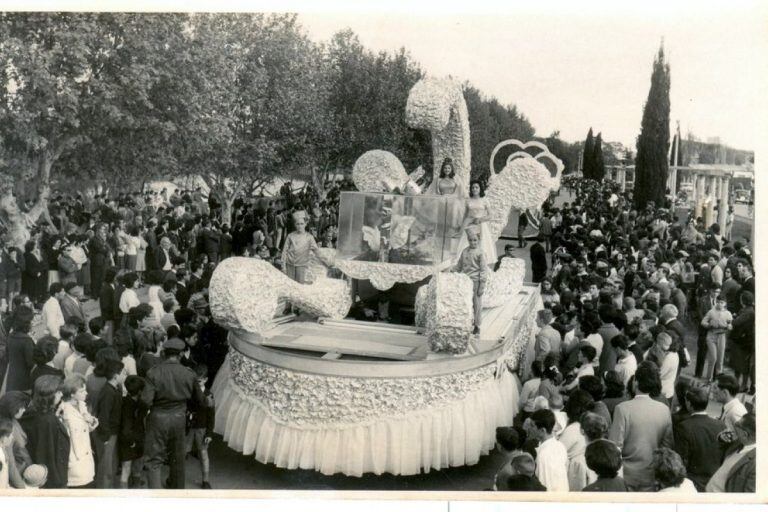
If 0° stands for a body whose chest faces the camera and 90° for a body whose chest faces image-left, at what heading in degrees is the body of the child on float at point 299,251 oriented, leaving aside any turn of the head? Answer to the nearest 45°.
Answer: approximately 0°

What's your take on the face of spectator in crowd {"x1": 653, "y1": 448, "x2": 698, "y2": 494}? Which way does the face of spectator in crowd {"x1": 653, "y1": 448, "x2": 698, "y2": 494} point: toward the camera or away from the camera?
away from the camera

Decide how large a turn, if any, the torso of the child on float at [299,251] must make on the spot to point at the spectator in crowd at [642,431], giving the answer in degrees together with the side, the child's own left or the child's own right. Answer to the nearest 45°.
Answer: approximately 45° to the child's own left

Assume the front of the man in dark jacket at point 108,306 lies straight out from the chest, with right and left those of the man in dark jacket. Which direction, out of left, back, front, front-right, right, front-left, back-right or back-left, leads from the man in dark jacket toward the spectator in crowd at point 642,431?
front-right

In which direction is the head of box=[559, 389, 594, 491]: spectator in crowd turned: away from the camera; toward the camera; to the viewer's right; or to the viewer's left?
away from the camera

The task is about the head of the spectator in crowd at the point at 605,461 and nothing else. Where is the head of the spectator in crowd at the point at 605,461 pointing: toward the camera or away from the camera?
away from the camera

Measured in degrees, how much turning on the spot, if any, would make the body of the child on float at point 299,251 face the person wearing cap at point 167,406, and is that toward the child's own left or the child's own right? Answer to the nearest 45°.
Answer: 0° — they already face them

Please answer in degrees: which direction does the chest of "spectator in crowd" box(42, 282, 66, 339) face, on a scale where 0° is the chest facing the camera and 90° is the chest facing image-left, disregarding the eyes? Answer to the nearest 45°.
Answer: approximately 270°

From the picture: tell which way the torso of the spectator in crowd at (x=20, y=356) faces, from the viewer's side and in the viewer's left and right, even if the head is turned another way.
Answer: facing away from the viewer and to the right of the viewer

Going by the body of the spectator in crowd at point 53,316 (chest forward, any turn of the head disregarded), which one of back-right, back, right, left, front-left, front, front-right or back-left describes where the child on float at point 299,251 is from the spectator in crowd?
front

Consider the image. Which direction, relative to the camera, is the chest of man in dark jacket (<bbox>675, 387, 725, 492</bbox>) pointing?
away from the camera

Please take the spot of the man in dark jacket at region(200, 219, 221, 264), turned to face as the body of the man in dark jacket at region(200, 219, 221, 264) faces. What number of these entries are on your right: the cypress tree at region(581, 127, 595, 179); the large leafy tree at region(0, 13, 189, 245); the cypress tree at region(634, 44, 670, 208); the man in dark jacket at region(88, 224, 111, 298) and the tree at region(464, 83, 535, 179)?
2

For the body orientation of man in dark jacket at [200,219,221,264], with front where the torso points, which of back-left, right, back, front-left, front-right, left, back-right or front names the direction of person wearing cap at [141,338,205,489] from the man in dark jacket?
front-right

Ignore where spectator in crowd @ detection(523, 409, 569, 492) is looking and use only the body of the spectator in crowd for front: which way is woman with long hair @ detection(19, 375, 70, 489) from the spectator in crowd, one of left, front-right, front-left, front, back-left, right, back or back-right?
front

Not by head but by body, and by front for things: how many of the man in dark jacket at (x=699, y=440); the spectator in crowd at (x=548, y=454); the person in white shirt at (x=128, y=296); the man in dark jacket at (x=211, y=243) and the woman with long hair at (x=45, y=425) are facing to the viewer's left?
1
